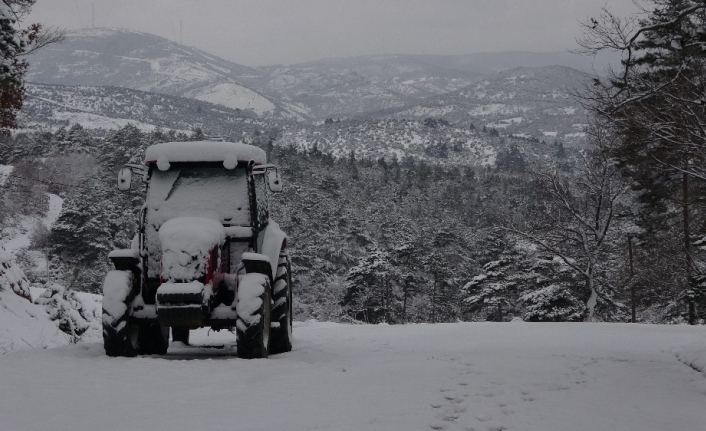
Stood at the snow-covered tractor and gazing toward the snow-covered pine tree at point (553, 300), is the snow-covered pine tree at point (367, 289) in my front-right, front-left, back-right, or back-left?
front-left

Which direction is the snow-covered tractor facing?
toward the camera

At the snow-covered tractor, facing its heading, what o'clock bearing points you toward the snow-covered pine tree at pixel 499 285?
The snow-covered pine tree is roughly at 7 o'clock from the snow-covered tractor.

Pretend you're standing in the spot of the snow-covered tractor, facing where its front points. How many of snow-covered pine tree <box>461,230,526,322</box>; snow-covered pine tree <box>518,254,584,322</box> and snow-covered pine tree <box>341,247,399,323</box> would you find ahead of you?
0

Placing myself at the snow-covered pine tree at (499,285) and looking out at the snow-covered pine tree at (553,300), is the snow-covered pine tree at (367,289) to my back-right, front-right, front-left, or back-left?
back-right

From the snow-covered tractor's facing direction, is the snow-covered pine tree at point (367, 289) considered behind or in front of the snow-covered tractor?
behind

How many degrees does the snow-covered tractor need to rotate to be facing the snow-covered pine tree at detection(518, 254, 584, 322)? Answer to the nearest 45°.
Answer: approximately 135° to its left
